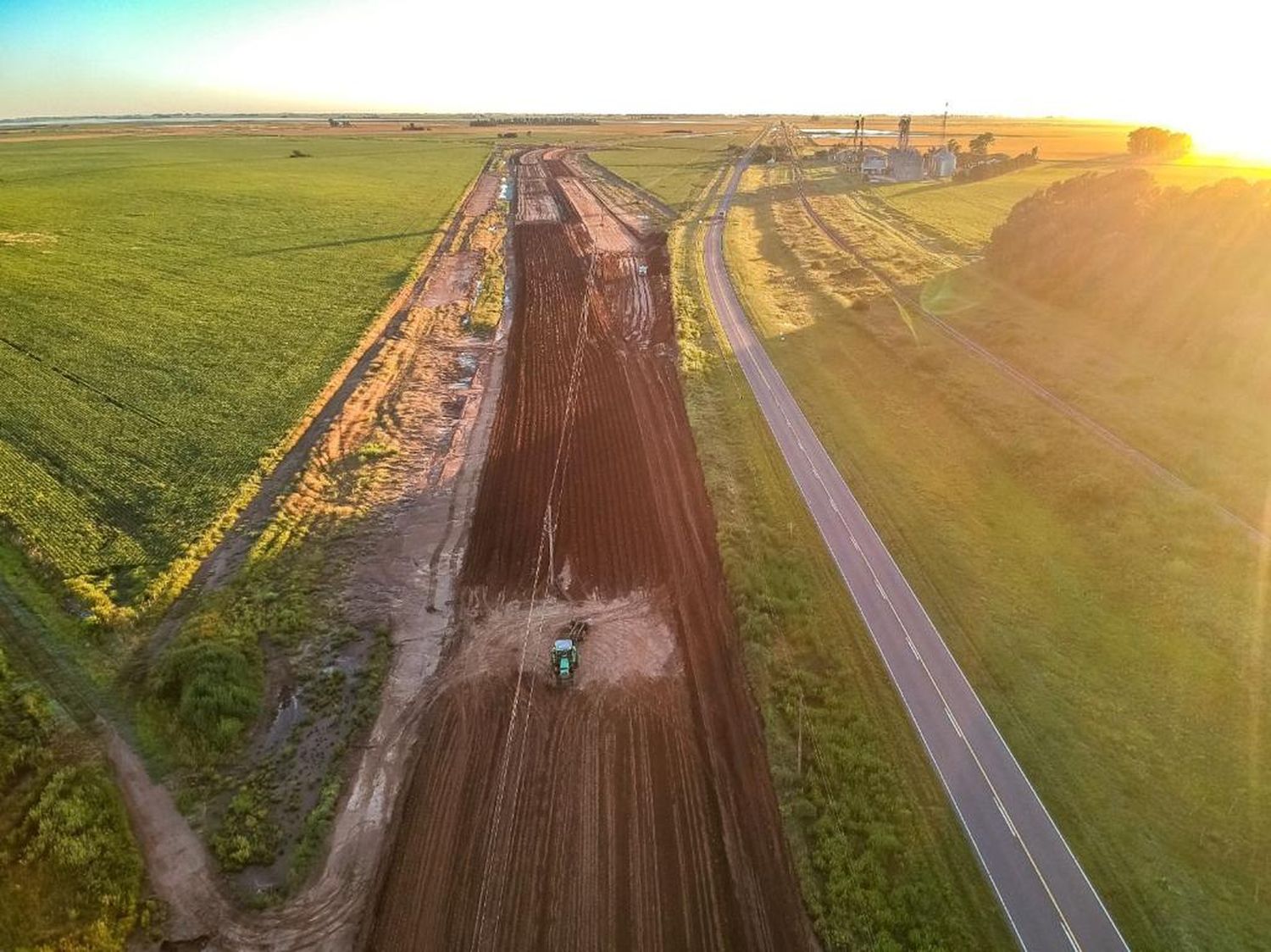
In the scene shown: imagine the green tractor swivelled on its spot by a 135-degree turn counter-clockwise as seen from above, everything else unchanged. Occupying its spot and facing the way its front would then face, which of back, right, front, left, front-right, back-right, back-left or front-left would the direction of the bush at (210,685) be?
back-left

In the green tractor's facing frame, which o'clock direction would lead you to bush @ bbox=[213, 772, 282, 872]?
The bush is roughly at 2 o'clock from the green tractor.

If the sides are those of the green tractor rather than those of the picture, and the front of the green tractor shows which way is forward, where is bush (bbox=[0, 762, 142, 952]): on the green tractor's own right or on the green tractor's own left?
on the green tractor's own right

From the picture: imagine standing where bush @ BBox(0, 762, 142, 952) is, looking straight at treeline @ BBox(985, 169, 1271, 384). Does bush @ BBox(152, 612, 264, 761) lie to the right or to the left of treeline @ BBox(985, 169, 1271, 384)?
left

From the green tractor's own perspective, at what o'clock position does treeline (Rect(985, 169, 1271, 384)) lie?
The treeline is roughly at 8 o'clock from the green tractor.

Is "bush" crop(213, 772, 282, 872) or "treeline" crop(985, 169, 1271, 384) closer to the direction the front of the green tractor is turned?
the bush

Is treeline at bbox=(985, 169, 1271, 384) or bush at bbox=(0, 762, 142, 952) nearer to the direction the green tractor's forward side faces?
the bush

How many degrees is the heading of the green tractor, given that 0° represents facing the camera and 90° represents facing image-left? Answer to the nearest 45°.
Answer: approximately 0°
